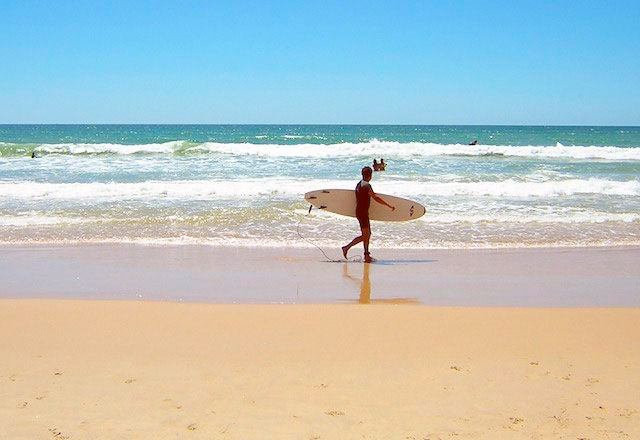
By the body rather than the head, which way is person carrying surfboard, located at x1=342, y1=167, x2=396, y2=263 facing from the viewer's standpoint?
to the viewer's right
